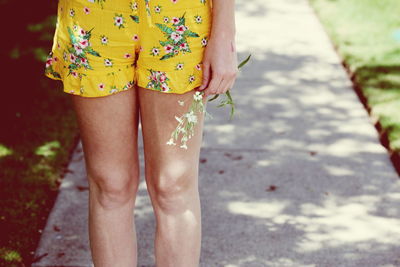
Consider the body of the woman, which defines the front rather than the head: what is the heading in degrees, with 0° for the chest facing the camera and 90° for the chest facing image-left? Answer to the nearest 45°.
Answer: approximately 0°
